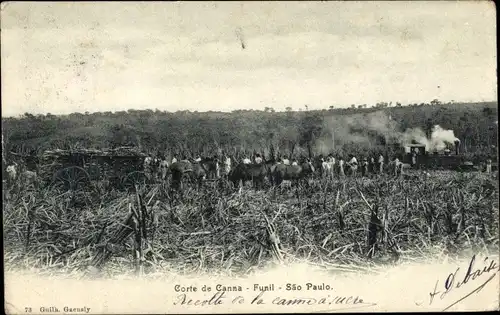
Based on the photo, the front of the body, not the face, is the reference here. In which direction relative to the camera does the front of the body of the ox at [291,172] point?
to the viewer's right

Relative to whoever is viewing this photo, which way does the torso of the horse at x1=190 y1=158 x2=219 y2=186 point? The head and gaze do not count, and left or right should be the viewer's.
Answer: facing to the right of the viewer

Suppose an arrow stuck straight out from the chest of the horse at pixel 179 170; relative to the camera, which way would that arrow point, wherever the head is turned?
to the viewer's right

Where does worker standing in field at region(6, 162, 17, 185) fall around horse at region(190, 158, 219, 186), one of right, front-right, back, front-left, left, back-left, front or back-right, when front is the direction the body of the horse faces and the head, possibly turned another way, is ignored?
back

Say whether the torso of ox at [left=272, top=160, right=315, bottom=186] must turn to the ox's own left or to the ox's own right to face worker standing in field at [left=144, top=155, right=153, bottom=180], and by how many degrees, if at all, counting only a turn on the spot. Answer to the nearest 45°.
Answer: approximately 180°

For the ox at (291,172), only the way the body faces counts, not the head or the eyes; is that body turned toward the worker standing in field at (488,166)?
yes

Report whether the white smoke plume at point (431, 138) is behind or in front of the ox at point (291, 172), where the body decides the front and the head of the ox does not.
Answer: in front

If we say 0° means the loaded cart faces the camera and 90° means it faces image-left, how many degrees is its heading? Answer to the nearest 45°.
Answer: approximately 270°

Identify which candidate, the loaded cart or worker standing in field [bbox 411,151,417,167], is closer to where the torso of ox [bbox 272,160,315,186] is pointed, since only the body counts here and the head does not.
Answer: the worker standing in field
